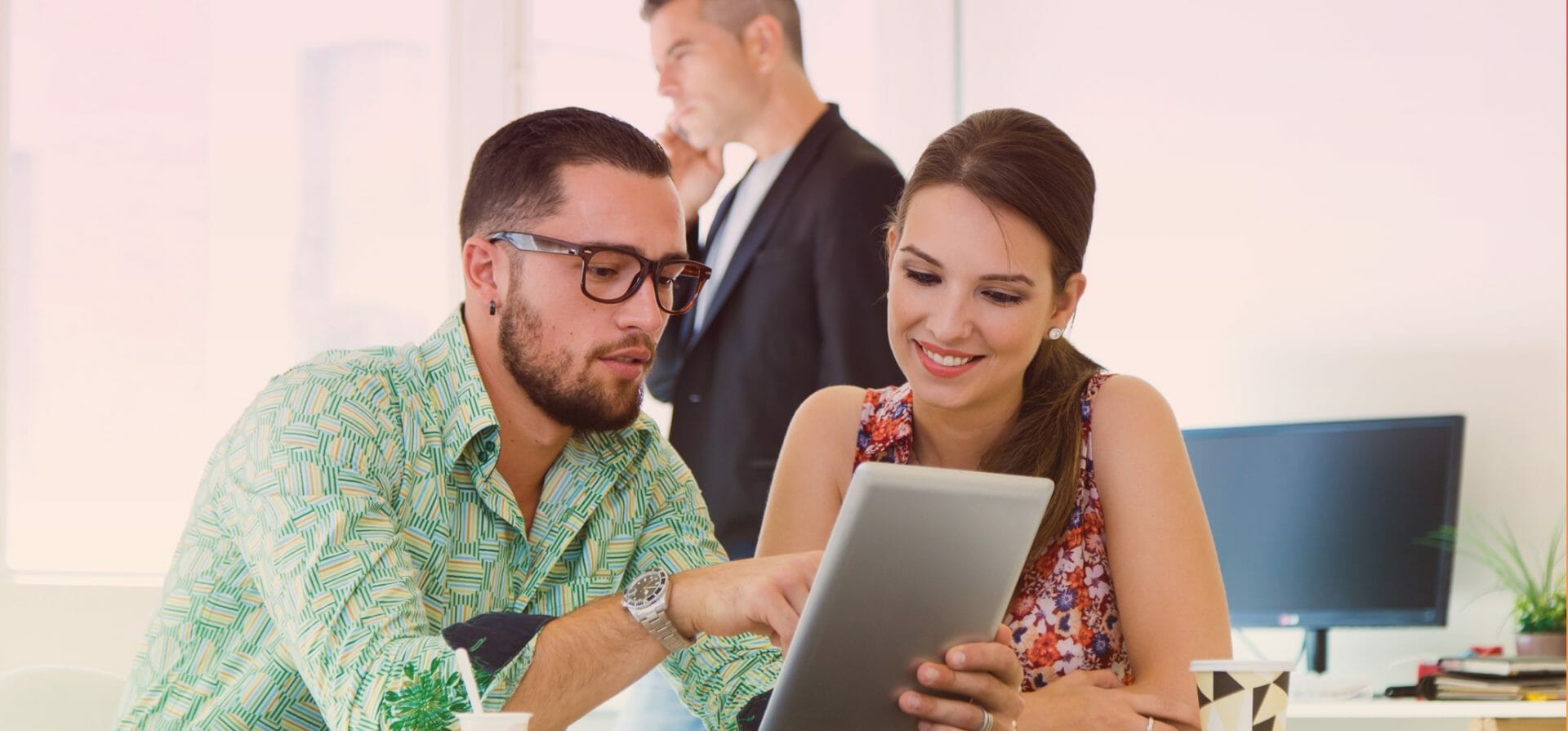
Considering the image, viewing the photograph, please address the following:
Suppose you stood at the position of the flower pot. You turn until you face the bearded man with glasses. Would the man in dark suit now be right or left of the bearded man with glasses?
right

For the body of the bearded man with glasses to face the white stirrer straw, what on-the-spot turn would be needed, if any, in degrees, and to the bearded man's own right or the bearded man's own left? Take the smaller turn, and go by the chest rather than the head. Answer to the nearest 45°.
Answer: approximately 45° to the bearded man's own right

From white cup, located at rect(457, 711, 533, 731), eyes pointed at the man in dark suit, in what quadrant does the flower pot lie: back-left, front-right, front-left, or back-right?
front-right

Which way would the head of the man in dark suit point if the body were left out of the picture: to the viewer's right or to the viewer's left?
to the viewer's left

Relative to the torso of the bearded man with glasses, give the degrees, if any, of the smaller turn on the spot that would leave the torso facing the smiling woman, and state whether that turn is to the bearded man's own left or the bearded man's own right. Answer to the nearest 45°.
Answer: approximately 45° to the bearded man's own left

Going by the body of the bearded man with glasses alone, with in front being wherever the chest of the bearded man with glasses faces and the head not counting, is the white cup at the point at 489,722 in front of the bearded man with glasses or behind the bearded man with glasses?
in front

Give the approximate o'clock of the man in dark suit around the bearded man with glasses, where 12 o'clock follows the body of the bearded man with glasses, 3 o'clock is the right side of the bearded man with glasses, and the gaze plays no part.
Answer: The man in dark suit is roughly at 8 o'clock from the bearded man with glasses.

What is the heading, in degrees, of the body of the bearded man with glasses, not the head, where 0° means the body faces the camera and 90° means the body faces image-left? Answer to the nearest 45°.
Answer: approximately 315°

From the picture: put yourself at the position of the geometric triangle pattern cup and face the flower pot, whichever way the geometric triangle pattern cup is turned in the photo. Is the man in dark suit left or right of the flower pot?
left

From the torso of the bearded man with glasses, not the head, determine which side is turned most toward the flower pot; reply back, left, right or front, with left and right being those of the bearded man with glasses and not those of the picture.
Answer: left

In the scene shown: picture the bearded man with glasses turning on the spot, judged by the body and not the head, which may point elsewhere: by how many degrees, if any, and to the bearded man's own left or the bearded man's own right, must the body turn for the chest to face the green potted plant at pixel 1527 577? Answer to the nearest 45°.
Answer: approximately 90° to the bearded man's own left

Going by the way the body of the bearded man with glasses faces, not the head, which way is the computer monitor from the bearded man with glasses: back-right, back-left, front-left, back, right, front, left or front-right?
left
